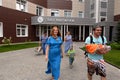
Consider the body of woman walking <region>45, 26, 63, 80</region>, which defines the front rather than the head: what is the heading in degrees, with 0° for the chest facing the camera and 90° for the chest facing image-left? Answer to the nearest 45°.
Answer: approximately 0°

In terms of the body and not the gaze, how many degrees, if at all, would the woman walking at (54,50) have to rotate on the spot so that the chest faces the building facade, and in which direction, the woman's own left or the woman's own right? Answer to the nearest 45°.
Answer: approximately 180°
